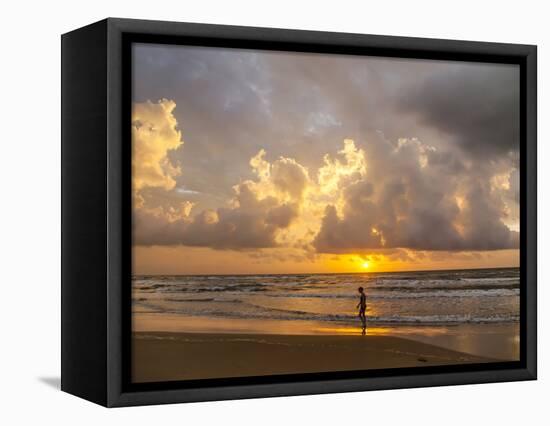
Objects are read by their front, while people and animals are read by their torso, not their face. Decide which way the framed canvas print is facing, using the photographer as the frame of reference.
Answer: facing the viewer and to the right of the viewer
